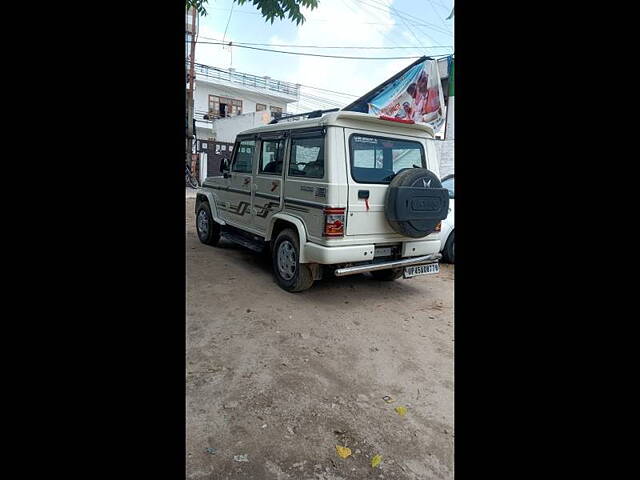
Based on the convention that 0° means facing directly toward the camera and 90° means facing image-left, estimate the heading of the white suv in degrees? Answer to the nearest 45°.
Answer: approximately 135°

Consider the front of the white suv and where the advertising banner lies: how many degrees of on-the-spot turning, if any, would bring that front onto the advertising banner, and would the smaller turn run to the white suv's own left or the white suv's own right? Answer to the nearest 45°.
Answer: approximately 45° to the white suv's own right

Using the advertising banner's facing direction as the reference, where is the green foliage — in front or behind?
in front

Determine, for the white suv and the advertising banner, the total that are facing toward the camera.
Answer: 1

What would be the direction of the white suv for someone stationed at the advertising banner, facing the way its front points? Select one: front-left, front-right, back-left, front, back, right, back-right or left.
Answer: front

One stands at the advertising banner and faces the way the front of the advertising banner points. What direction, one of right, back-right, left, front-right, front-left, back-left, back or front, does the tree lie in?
front

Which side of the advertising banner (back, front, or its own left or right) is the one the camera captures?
front

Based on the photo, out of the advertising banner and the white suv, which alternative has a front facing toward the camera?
the advertising banner
